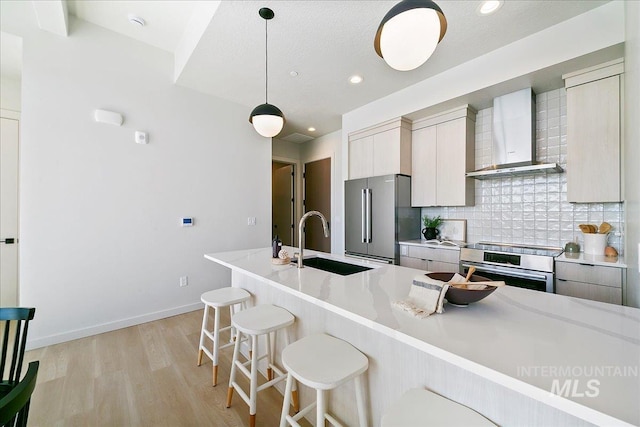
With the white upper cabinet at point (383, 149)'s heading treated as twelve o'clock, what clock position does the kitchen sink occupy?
The kitchen sink is roughly at 11 o'clock from the white upper cabinet.

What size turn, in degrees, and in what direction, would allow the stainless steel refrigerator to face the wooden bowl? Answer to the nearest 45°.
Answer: approximately 45° to its left

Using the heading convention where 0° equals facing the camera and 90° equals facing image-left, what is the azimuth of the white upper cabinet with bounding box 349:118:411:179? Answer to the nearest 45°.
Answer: approximately 45°

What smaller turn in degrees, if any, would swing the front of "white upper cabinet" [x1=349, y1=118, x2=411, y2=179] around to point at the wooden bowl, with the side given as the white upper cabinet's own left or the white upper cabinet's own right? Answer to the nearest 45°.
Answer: approximately 45° to the white upper cabinet's own left
